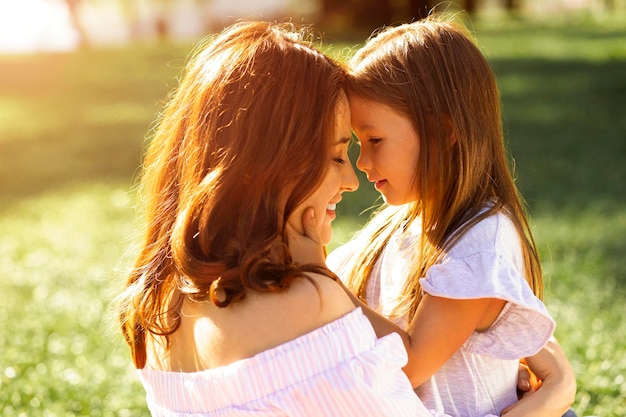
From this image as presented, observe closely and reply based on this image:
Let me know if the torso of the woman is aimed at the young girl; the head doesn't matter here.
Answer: yes

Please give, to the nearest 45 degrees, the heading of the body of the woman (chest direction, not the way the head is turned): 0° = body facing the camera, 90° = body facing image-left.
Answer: approximately 225°
